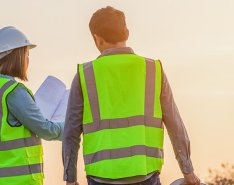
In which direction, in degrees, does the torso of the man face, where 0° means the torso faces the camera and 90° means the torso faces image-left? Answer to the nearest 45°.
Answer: approximately 180°

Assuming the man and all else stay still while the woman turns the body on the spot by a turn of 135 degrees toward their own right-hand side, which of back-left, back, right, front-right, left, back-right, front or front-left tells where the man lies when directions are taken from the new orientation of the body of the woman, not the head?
front-left

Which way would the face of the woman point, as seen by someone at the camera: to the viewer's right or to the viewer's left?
to the viewer's right

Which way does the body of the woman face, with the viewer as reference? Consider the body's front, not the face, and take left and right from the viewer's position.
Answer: facing away from the viewer and to the right of the viewer
